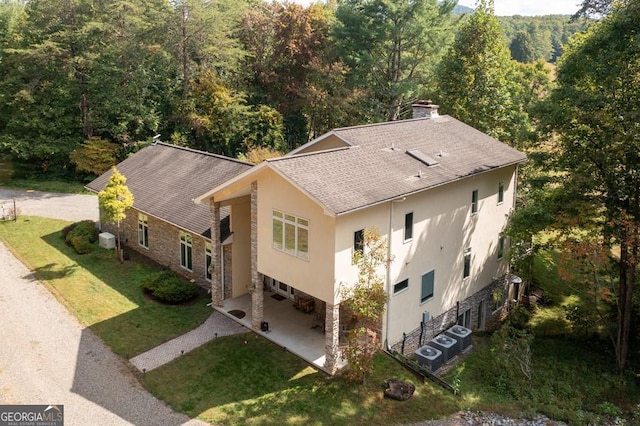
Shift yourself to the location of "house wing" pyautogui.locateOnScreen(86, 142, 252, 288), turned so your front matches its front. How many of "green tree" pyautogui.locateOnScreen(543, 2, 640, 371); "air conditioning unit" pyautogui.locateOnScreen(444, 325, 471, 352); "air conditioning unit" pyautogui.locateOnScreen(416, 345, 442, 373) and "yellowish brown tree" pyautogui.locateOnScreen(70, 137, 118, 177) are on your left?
3

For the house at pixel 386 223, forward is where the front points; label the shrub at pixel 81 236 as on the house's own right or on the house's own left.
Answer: on the house's own right

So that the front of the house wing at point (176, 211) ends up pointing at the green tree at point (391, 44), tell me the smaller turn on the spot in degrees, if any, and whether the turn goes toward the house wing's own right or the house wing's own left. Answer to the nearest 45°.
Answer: approximately 180°

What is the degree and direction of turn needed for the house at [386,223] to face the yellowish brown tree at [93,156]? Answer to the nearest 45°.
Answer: approximately 90° to its right

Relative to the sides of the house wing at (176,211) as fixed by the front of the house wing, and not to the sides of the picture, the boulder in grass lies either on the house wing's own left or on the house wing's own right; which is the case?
on the house wing's own left

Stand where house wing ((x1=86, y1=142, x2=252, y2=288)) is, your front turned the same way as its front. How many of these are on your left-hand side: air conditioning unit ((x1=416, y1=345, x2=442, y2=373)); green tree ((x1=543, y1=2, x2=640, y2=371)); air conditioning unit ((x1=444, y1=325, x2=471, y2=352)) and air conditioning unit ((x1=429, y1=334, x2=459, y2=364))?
4

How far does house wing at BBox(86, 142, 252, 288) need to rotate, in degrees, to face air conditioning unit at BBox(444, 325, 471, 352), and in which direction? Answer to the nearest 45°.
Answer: approximately 90° to its left

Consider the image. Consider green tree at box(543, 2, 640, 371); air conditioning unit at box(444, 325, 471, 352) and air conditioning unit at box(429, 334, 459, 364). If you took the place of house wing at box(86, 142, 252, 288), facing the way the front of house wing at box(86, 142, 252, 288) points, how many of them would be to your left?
3

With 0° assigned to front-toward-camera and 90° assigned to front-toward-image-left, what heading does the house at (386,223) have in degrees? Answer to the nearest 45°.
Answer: approximately 45°

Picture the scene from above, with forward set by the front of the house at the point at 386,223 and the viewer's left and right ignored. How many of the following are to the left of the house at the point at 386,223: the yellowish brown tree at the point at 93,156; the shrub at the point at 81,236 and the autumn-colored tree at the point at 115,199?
0

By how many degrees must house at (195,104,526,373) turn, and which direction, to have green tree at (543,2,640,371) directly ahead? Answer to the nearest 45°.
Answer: approximately 135° to its left

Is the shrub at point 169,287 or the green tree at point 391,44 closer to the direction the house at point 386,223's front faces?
the shrub

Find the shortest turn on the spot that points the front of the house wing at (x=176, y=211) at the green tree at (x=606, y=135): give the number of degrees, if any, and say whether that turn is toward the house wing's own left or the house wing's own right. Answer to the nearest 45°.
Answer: approximately 90° to the house wing's own left

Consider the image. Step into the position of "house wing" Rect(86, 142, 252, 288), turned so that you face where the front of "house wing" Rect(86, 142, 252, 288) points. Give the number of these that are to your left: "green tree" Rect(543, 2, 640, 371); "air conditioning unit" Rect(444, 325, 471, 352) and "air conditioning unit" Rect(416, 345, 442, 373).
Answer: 3
